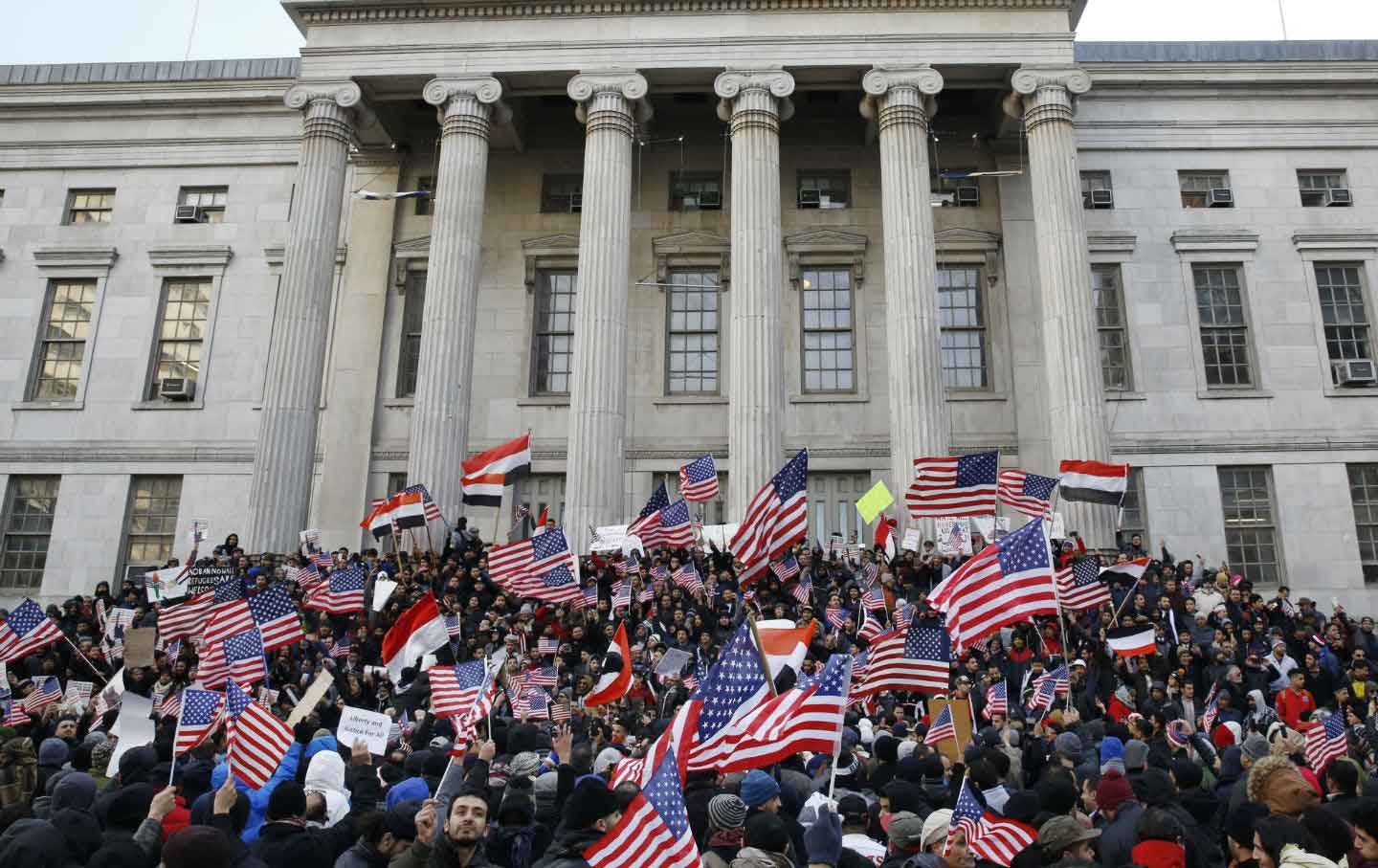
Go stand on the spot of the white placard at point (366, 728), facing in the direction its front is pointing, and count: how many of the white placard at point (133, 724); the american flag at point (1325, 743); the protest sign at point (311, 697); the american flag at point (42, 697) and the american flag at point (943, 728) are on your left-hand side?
2

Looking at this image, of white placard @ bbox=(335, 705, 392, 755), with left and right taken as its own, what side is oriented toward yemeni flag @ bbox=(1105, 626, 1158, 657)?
left

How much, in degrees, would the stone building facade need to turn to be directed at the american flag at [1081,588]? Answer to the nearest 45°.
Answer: approximately 45° to its left

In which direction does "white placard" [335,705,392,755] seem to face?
toward the camera

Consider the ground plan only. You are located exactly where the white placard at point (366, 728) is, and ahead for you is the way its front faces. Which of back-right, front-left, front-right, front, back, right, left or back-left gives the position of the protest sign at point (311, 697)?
back-right

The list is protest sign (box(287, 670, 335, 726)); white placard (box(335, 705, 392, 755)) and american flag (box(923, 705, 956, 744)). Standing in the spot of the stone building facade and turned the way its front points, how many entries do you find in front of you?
3

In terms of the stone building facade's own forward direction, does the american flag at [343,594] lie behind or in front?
in front

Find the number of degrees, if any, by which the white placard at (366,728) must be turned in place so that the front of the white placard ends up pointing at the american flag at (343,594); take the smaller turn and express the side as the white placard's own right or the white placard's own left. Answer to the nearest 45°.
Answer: approximately 180°

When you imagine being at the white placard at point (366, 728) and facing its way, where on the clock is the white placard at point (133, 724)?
the white placard at point (133, 724) is roughly at 4 o'clock from the white placard at point (366, 728).

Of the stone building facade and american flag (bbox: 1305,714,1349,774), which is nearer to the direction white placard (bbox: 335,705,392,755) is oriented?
the american flag

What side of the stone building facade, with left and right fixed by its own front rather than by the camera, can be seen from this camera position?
front

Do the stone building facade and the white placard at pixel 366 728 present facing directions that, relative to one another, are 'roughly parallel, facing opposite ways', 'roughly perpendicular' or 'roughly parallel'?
roughly parallel

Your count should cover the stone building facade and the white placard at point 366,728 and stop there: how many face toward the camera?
2
